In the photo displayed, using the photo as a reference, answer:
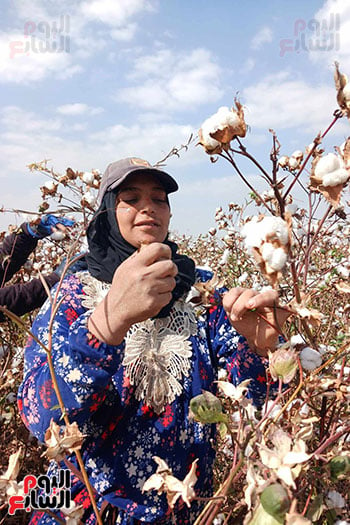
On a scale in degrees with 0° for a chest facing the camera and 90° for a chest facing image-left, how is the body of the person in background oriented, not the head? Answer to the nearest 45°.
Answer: approximately 270°

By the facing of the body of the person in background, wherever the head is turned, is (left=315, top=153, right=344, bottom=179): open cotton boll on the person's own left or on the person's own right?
on the person's own right

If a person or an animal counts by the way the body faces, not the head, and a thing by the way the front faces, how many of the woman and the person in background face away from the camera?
0

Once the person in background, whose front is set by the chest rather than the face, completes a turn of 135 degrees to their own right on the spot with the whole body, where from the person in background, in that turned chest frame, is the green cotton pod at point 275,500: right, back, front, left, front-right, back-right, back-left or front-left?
front-left

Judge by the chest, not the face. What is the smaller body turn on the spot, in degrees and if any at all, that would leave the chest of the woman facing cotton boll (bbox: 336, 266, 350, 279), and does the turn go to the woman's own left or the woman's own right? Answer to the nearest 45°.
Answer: approximately 90° to the woman's own left

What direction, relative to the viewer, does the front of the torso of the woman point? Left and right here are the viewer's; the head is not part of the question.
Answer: facing the viewer and to the right of the viewer
